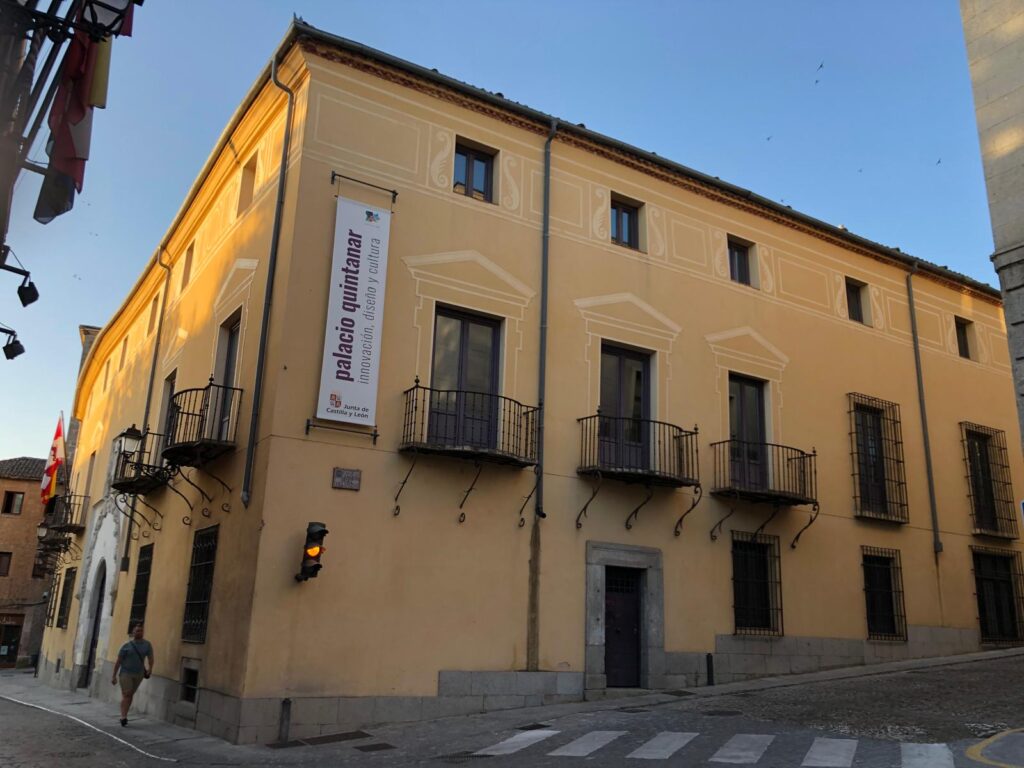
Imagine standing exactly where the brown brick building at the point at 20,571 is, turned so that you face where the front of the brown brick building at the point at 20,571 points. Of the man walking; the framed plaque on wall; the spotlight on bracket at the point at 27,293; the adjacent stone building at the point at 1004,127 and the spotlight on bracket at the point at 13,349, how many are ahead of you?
5

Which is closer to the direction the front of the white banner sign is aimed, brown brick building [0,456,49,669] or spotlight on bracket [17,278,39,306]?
the spotlight on bracket

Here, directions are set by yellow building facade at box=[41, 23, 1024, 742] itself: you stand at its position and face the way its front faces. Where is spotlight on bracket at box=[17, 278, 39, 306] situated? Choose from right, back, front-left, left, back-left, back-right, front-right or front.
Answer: right

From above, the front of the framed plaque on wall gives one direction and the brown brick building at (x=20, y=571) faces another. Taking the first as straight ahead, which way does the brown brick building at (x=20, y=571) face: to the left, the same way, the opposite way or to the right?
the same way

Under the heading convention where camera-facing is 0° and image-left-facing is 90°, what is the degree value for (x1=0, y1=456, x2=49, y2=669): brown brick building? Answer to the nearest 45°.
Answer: approximately 0°

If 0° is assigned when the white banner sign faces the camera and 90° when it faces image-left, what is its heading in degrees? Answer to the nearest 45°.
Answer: approximately 0°

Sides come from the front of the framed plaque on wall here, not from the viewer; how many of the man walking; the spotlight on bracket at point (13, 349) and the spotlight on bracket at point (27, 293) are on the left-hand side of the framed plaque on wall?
0

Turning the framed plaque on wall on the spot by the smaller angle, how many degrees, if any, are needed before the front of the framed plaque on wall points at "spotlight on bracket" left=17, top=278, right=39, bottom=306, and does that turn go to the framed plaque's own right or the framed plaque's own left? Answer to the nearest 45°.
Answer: approximately 45° to the framed plaque's own right

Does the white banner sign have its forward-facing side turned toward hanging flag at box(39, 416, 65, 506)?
no

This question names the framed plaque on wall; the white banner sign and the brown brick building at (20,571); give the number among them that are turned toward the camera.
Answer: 3

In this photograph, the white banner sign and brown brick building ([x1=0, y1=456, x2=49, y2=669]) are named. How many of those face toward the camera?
2

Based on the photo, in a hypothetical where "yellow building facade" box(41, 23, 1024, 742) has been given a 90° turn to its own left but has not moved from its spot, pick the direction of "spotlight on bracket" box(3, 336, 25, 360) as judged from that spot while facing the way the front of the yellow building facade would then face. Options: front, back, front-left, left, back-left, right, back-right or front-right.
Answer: back

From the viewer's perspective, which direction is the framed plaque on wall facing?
toward the camera

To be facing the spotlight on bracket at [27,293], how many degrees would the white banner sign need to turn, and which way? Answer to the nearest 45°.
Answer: approximately 45° to its right

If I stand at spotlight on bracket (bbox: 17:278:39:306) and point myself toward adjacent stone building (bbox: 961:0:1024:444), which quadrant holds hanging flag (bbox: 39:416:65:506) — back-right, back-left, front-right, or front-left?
back-left

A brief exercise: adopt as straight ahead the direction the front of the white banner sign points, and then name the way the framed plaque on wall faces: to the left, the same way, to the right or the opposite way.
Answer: the same way

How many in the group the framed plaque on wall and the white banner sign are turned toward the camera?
2

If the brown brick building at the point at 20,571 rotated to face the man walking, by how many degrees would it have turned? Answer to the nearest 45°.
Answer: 0° — it already faces them
